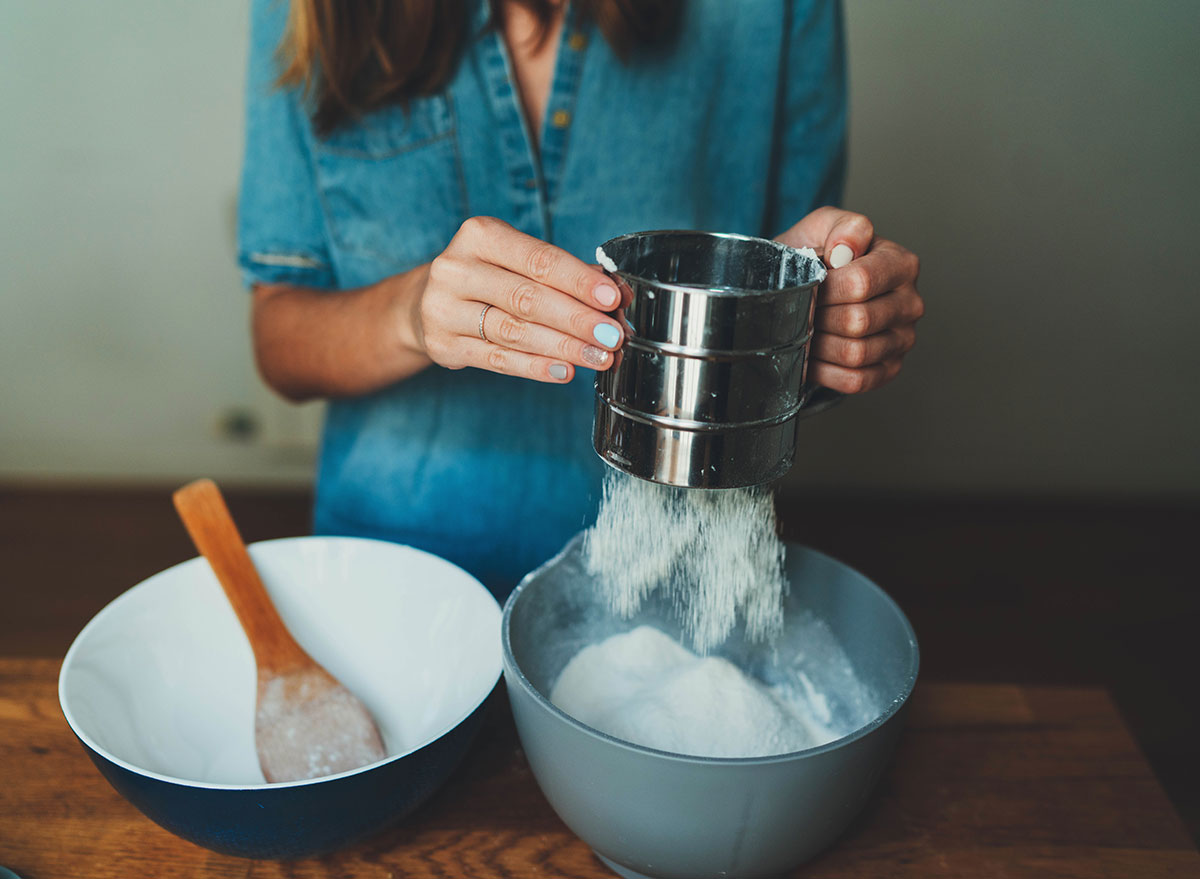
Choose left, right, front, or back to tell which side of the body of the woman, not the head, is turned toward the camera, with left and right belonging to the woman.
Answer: front

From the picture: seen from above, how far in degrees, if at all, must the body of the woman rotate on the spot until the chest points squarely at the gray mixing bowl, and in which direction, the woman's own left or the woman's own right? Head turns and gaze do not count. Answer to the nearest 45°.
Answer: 0° — they already face it

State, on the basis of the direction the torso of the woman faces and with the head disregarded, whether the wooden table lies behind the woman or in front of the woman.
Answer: in front

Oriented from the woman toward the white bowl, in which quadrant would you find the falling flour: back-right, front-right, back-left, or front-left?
front-left
